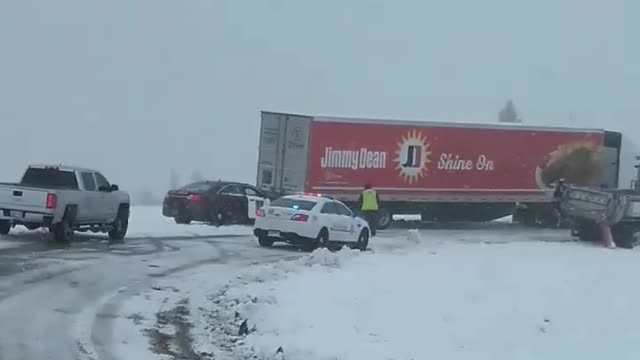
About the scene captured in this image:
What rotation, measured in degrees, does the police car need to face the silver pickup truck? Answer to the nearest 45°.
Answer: approximately 135° to its left

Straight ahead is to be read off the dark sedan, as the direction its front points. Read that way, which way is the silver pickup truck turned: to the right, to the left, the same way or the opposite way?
the same way

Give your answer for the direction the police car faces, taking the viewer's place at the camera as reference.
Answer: facing away from the viewer and to the right of the viewer

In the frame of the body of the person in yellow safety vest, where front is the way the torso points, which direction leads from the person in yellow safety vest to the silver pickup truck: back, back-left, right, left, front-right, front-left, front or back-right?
back-left

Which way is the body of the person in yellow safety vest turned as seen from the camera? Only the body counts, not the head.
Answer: away from the camera

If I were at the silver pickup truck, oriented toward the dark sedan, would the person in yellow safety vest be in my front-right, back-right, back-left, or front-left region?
front-right

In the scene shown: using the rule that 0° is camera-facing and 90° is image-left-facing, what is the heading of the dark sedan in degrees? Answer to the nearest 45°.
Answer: approximately 225°

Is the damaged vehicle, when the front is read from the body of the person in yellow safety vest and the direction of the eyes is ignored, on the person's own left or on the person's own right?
on the person's own right

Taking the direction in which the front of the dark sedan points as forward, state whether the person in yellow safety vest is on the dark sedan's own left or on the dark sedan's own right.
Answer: on the dark sedan's own right

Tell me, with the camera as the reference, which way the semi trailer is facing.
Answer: facing away from the viewer and to the right of the viewer

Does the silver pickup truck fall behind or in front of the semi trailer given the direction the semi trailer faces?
behind

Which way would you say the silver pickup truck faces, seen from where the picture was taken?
facing away from the viewer and to the right of the viewer

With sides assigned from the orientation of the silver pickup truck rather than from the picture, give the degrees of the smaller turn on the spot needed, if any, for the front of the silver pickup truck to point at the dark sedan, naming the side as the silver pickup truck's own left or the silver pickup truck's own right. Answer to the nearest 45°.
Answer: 0° — it already faces it

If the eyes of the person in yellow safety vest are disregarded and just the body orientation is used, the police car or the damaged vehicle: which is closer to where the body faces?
the damaged vehicle

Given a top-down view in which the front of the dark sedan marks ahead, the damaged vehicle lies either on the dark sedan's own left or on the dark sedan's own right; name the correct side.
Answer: on the dark sedan's own right
